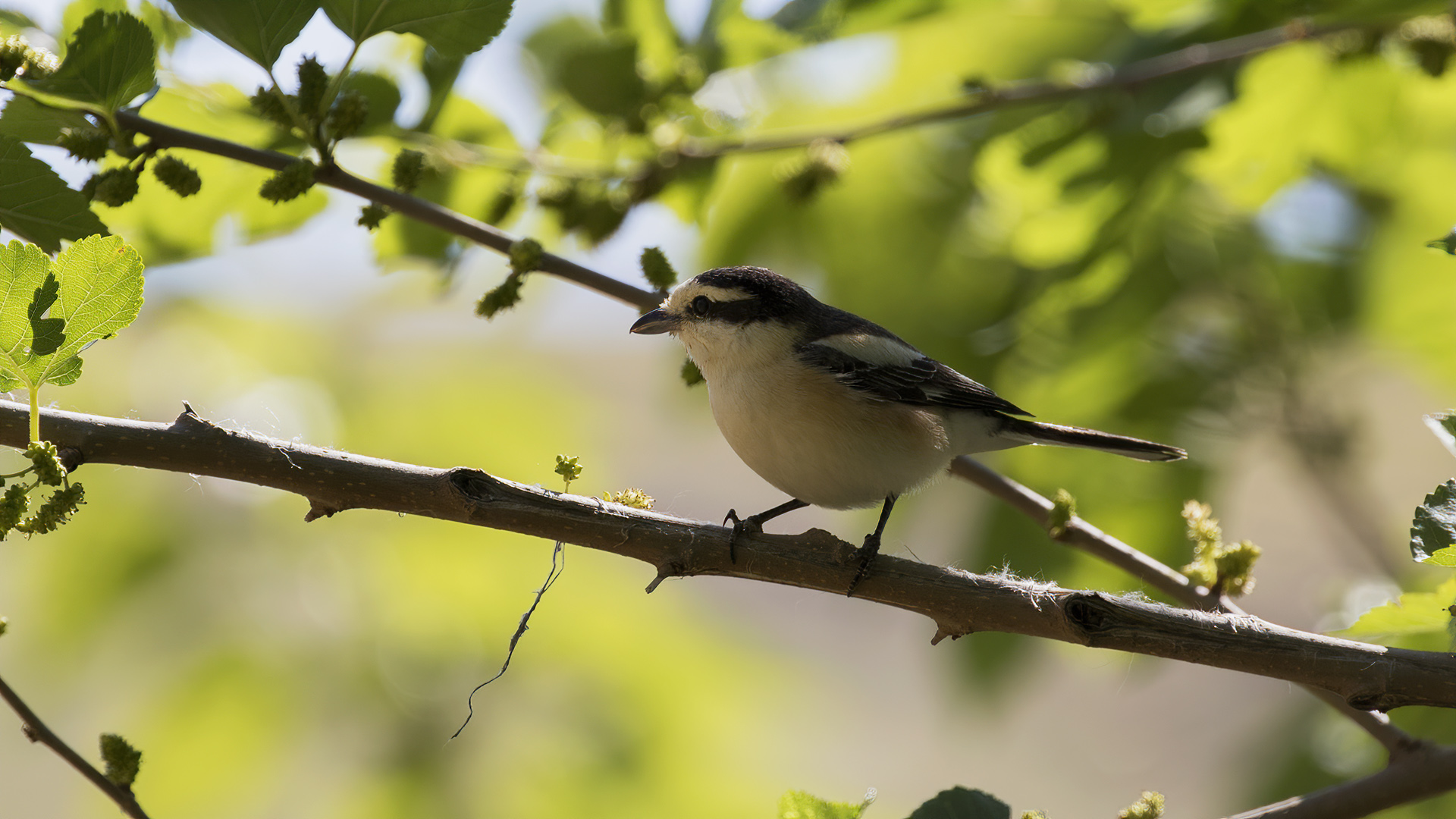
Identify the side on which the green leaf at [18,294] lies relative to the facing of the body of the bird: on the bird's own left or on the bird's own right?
on the bird's own left

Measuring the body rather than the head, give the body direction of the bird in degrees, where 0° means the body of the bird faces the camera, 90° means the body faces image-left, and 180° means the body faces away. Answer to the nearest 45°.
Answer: approximately 90°
